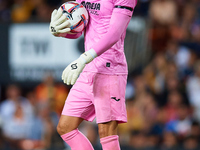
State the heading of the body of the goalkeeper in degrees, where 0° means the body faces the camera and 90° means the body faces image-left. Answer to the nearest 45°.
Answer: approximately 45°
